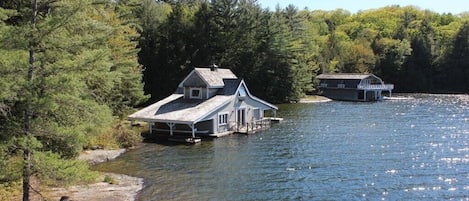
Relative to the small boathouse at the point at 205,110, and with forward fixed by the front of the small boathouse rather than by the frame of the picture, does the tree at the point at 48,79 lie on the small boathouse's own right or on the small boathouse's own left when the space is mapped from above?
on the small boathouse's own right

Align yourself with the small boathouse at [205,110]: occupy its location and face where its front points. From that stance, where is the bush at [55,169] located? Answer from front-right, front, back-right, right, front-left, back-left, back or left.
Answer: front-right

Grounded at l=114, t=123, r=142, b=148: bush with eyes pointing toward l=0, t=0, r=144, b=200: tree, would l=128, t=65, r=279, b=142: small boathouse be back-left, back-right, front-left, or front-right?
back-left

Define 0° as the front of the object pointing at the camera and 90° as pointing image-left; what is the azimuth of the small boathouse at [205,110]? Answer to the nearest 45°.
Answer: approximately 315°

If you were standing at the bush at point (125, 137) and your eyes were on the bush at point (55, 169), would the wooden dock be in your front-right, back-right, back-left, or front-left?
back-left

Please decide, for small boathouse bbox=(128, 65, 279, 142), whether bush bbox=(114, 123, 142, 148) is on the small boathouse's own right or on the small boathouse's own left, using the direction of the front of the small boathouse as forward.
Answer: on the small boathouse's own right
